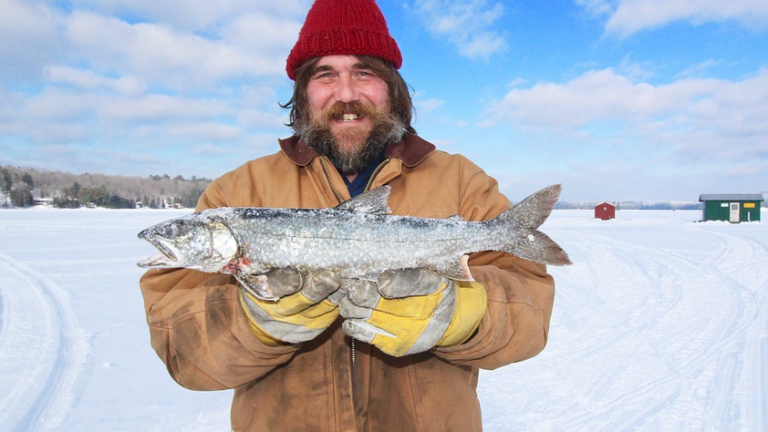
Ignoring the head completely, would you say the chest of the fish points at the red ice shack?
no

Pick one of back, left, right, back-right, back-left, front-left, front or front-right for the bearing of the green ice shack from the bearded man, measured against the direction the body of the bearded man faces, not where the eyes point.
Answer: back-left

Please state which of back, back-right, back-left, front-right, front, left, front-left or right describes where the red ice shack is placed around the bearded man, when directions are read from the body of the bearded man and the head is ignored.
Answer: back-left

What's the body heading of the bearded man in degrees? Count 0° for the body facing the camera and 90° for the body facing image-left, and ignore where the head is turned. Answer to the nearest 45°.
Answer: approximately 0°

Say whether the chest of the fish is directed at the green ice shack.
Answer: no

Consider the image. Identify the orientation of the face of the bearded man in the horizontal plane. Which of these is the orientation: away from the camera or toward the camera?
toward the camera

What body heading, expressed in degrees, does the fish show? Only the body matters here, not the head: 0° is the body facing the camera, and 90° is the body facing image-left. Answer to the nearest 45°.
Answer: approximately 90°
